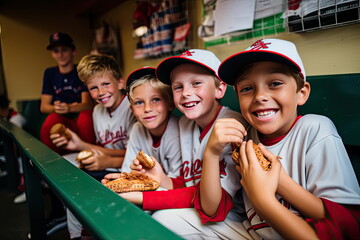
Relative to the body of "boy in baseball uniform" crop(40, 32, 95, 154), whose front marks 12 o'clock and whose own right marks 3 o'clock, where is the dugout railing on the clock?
The dugout railing is roughly at 12 o'clock from the boy in baseball uniform.

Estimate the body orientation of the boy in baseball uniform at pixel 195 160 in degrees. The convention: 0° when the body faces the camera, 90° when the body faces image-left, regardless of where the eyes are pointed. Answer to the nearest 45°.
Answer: approximately 45°

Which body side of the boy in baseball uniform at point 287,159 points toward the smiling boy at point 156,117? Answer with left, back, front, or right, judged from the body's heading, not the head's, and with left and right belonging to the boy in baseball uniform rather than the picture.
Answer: right

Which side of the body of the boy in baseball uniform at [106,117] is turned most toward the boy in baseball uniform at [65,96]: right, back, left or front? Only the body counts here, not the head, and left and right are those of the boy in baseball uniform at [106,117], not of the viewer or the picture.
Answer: right
